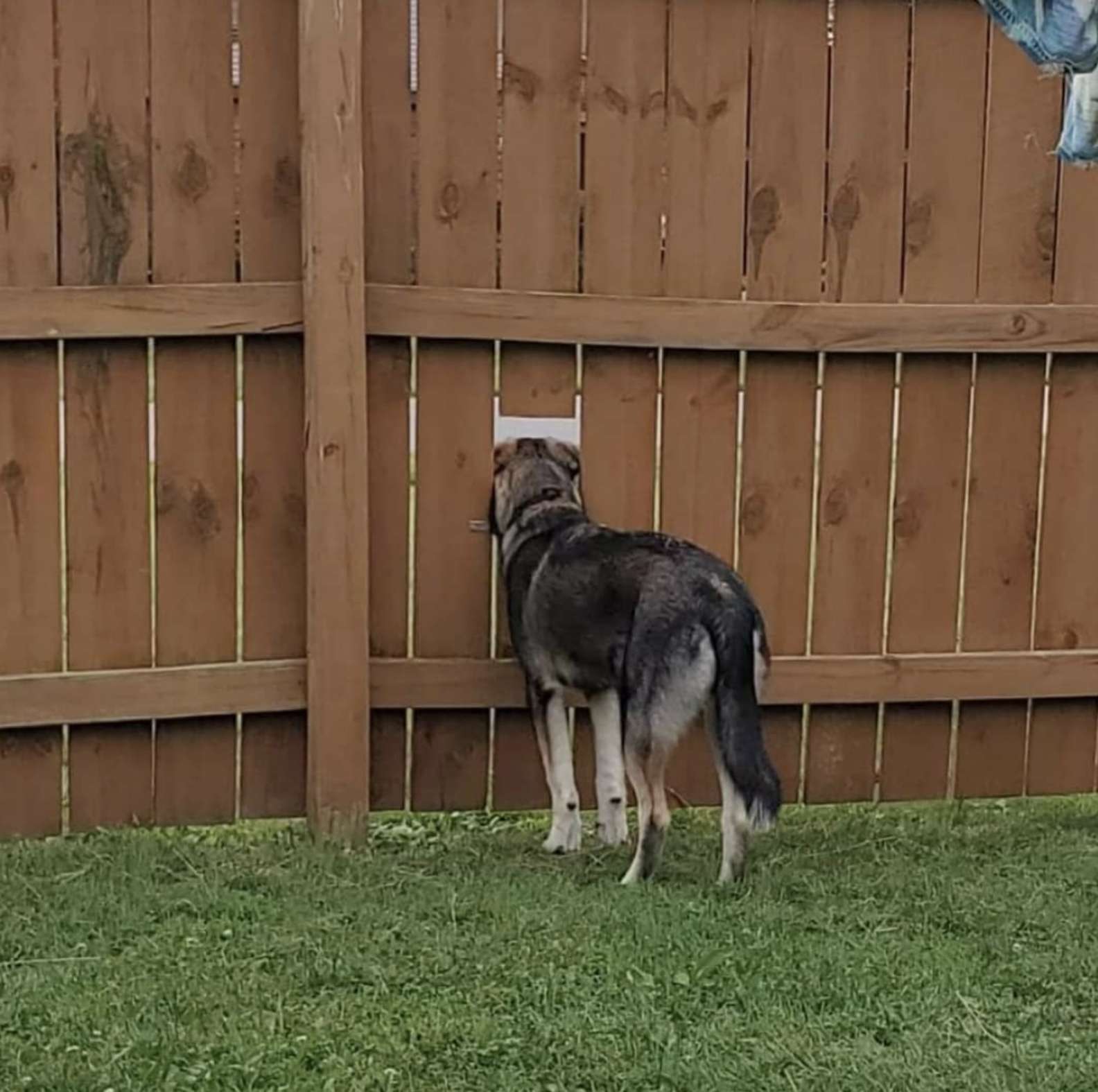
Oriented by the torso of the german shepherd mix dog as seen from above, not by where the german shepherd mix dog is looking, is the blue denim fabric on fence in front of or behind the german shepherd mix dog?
behind

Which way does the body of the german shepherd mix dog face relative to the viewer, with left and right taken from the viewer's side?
facing away from the viewer and to the left of the viewer
